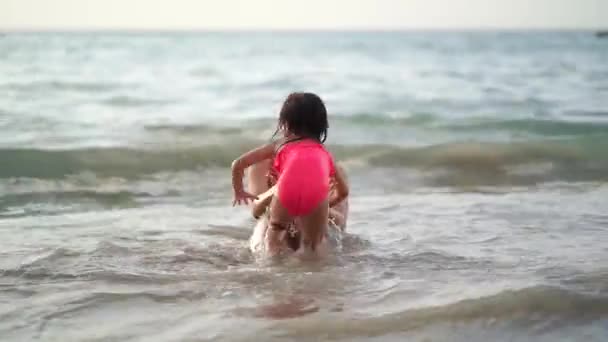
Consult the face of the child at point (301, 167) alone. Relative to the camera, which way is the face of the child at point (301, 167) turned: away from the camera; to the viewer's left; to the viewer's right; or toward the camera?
away from the camera

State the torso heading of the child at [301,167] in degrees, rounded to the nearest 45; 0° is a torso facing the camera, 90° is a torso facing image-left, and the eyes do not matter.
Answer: approximately 180°
